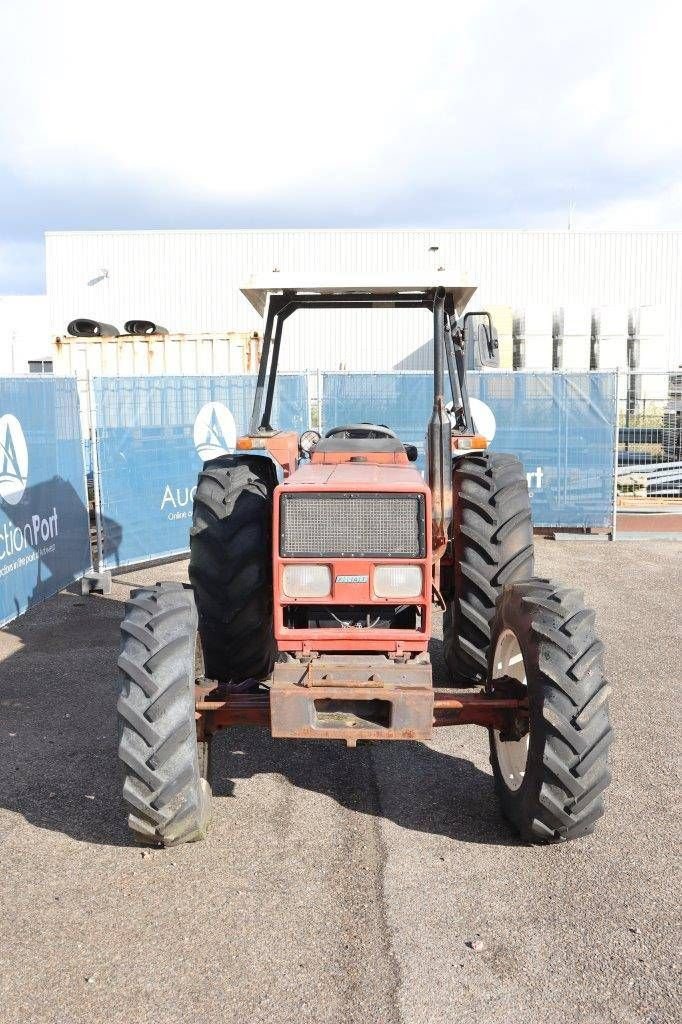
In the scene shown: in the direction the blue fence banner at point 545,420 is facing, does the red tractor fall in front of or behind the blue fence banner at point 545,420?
in front

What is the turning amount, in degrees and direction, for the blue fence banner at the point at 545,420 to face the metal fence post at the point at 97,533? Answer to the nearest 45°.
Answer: approximately 45° to its right

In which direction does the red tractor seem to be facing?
toward the camera

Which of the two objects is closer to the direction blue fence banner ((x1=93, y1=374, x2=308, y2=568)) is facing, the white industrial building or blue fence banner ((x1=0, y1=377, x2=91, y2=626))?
the blue fence banner

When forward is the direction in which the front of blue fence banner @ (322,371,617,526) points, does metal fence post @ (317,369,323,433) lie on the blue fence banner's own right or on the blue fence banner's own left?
on the blue fence banner's own right

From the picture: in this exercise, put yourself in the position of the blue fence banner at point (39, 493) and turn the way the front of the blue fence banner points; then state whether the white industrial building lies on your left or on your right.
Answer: on your left

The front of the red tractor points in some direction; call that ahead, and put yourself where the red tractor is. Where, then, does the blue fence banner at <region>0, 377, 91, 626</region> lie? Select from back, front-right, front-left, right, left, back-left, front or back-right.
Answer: back-right

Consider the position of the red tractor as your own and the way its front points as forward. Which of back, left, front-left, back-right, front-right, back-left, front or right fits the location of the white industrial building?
back

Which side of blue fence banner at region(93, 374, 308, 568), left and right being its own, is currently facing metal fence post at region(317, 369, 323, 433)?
left

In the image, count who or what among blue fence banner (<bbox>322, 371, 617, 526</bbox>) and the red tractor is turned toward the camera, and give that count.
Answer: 2

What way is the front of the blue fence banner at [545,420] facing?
toward the camera

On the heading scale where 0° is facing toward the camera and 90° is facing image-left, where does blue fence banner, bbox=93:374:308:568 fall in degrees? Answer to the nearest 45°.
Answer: approximately 315°

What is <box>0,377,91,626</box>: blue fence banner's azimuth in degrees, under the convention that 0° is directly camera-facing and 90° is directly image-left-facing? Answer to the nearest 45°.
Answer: approximately 315°
